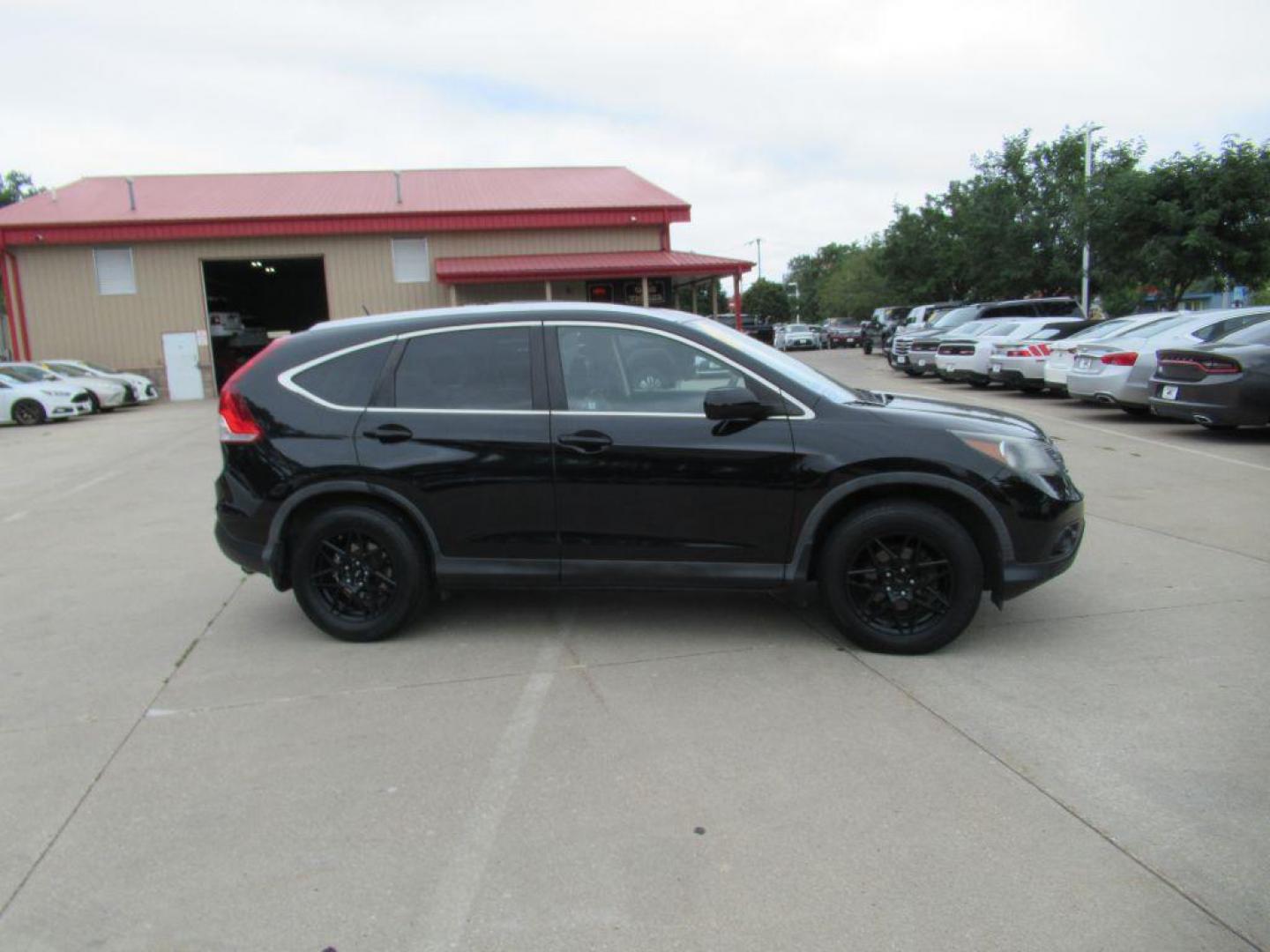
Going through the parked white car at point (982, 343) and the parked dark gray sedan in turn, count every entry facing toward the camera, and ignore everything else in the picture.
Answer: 0

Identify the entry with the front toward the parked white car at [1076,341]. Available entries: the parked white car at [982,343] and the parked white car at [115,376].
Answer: the parked white car at [115,376]

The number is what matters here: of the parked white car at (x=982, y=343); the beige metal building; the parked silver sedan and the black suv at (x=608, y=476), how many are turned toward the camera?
1

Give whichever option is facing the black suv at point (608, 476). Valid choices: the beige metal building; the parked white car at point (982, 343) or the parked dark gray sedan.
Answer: the beige metal building

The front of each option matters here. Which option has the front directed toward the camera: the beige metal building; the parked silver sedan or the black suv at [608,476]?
the beige metal building

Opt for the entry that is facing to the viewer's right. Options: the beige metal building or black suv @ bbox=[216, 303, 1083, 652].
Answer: the black suv

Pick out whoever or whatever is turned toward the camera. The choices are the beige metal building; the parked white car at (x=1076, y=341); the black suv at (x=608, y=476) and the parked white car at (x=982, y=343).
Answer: the beige metal building

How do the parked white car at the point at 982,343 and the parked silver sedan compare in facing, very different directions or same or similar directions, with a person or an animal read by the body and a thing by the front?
same or similar directions

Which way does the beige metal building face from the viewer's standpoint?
toward the camera

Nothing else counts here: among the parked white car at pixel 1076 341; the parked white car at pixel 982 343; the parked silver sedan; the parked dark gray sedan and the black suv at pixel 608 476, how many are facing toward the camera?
0

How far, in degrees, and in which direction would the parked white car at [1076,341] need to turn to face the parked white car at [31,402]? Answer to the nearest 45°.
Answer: approximately 135° to its left

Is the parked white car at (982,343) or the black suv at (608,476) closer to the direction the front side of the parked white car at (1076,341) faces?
the parked white car

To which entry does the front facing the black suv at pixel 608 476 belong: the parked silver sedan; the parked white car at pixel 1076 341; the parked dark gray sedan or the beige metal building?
the beige metal building

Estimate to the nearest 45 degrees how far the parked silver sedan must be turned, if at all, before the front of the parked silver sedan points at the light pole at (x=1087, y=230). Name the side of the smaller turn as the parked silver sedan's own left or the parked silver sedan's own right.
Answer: approximately 45° to the parked silver sedan's own left

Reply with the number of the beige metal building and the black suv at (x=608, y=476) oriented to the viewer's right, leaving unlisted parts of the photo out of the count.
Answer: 1

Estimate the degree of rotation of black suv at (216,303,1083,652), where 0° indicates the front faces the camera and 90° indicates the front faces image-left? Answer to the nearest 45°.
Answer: approximately 270°

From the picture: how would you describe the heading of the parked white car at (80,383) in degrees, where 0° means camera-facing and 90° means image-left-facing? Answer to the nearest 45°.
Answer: approximately 315°

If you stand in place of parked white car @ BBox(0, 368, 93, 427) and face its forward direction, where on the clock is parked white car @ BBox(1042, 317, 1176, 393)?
parked white car @ BBox(1042, 317, 1176, 393) is roughly at 12 o'clock from parked white car @ BBox(0, 368, 93, 427).

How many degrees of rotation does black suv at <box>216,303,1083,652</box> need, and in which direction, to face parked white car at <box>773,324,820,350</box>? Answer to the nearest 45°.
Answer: approximately 90° to its left

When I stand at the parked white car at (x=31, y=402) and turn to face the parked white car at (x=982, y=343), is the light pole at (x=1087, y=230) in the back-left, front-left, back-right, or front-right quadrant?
front-left

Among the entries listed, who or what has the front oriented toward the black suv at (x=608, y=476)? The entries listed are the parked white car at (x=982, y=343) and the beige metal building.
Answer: the beige metal building
